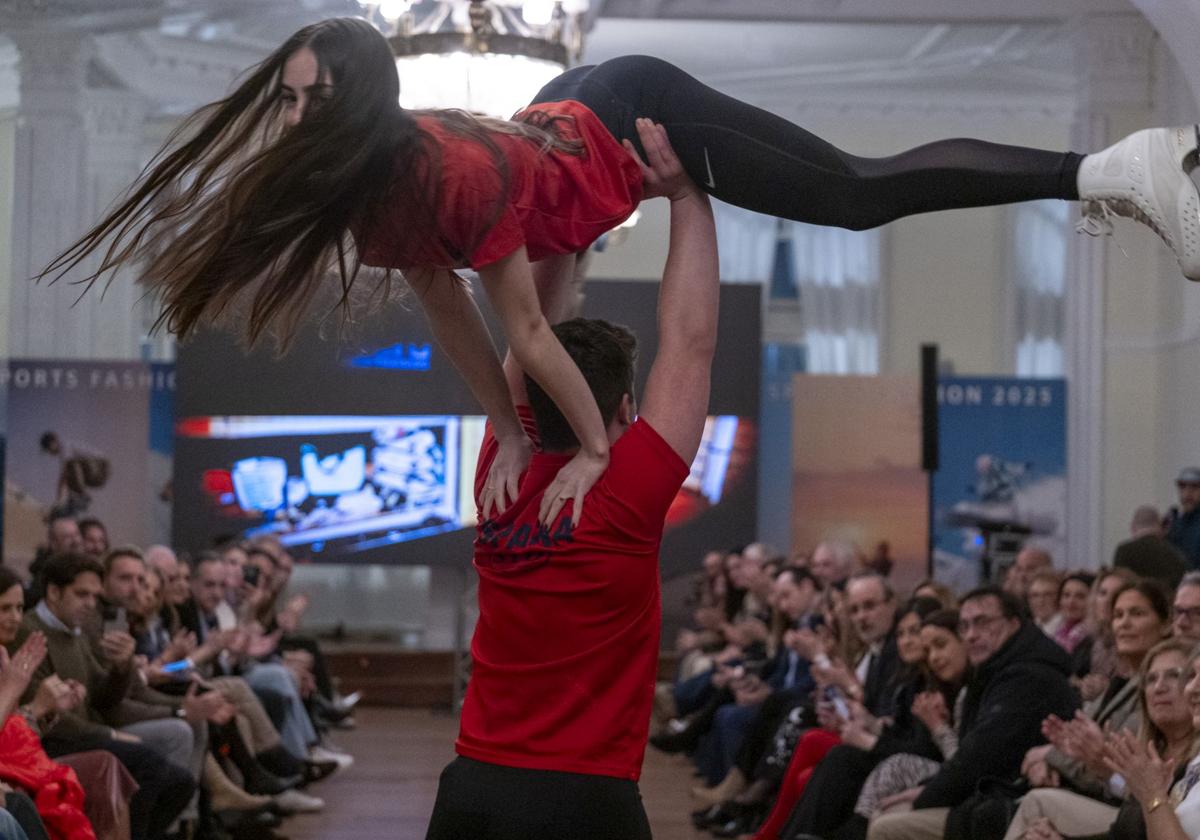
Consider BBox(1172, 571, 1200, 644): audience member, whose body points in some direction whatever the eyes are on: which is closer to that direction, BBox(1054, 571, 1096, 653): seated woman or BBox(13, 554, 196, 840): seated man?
the seated man

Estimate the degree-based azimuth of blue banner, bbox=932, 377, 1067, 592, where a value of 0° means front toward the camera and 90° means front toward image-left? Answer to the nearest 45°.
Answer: approximately 0°

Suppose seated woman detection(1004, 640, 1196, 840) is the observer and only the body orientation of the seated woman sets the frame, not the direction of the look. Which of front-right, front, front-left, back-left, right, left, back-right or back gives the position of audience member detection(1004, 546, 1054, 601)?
back-right

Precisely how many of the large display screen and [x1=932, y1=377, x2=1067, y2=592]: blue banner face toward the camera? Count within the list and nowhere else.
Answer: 2

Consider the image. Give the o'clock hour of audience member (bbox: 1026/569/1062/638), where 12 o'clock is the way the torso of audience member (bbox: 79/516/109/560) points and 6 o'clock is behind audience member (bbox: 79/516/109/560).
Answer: audience member (bbox: 1026/569/1062/638) is roughly at 12 o'clock from audience member (bbox: 79/516/109/560).

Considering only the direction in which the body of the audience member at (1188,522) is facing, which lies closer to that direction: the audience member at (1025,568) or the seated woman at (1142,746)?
the audience member

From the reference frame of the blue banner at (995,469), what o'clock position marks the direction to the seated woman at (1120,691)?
The seated woman is roughly at 12 o'clock from the blue banner.

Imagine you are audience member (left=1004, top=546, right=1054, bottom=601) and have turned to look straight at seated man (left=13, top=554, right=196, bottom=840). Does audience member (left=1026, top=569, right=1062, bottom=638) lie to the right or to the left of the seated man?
left

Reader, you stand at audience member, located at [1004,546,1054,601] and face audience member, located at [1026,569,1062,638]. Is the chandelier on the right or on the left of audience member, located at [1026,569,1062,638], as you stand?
right

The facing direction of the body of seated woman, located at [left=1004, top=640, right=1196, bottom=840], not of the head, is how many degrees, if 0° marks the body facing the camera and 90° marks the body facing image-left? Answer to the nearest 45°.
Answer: approximately 45°

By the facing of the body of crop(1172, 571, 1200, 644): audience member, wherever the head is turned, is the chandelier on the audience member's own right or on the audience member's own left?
on the audience member's own right
